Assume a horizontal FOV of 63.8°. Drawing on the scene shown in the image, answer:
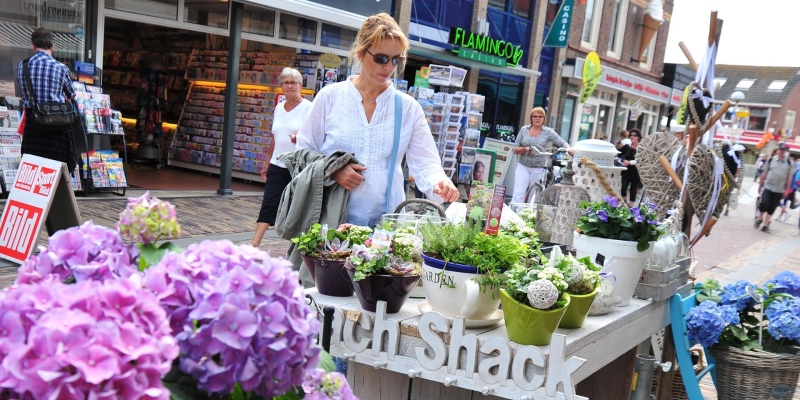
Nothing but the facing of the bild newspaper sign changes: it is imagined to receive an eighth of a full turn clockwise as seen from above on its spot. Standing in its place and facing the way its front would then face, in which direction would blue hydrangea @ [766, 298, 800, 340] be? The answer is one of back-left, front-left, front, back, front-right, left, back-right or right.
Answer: back-left

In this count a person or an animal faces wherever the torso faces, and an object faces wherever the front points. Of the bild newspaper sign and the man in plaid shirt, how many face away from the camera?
1

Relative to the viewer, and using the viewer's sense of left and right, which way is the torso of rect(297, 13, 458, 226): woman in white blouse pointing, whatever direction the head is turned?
facing the viewer

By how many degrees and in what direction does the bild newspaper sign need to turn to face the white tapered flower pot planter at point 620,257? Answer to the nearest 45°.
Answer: approximately 90° to its left

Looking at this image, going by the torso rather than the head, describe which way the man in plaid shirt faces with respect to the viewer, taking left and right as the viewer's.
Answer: facing away from the viewer

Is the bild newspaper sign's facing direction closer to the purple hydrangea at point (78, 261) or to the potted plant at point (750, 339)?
the purple hydrangea

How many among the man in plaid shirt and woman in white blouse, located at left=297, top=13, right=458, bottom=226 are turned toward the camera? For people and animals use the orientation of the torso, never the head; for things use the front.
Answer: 1

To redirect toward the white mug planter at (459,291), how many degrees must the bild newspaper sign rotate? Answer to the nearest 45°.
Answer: approximately 45° to its left

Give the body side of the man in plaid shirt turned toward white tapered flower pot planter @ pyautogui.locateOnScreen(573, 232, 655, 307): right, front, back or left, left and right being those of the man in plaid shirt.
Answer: back

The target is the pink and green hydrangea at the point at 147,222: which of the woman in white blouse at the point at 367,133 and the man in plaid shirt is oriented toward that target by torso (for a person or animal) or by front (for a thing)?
the woman in white blouse

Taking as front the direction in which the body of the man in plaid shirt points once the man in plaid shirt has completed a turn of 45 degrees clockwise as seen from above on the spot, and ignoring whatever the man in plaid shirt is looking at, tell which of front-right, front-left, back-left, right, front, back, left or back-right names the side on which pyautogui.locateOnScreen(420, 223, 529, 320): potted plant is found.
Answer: back-right

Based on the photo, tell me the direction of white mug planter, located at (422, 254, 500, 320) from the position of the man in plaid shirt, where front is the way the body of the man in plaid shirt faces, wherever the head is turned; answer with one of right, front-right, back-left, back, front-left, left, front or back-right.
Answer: back

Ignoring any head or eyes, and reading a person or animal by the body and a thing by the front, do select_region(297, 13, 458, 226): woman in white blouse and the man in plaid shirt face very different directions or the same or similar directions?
very different directions

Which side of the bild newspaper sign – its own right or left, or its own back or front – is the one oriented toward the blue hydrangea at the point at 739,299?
left

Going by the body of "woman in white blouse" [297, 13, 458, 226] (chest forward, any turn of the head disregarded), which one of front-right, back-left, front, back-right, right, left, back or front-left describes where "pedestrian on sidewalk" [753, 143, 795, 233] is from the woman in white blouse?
back-left
